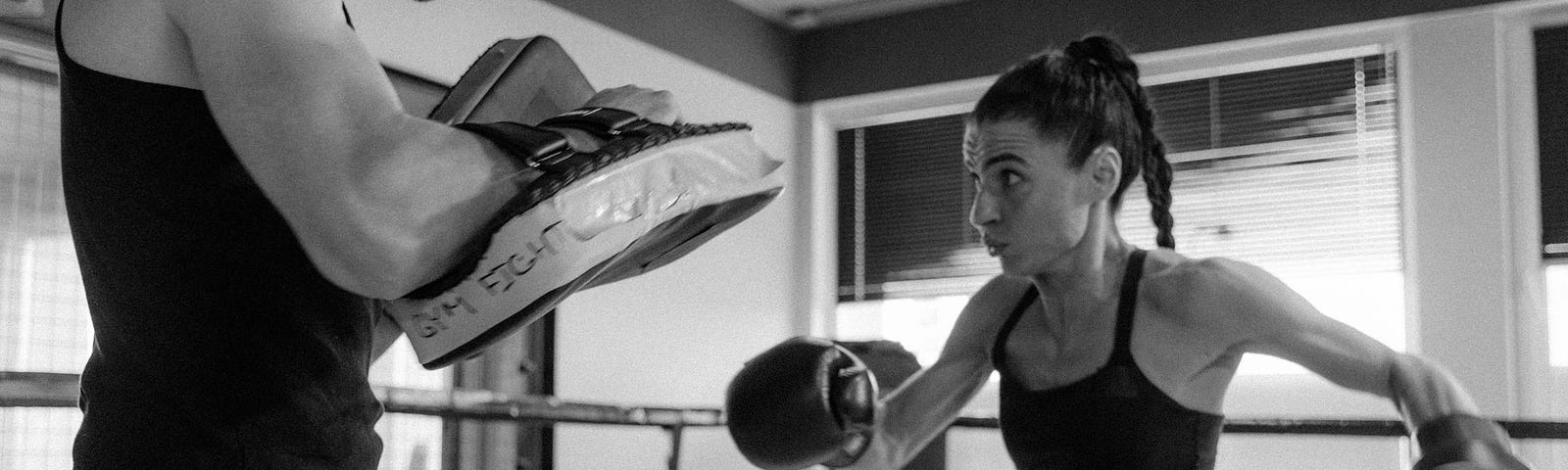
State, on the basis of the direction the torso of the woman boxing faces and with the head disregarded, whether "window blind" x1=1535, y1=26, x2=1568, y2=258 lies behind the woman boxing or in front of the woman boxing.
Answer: behind

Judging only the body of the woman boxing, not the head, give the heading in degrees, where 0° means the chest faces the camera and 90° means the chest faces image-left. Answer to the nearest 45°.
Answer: approximately 45°
